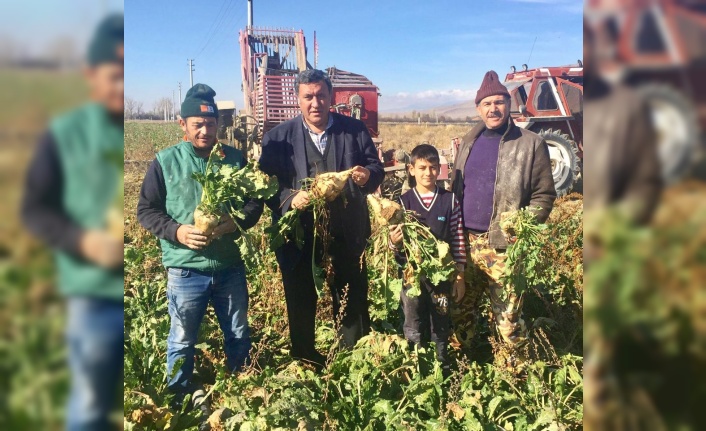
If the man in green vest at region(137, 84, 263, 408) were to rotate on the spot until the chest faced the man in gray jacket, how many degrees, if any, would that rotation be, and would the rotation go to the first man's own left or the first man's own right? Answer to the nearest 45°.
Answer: approximately 45° to the first man's own left

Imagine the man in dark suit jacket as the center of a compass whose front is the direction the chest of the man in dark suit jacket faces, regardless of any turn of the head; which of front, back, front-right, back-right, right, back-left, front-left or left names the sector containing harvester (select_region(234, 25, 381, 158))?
back

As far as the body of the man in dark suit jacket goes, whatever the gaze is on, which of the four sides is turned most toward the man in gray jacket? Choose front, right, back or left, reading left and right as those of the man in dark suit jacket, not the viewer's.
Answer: left

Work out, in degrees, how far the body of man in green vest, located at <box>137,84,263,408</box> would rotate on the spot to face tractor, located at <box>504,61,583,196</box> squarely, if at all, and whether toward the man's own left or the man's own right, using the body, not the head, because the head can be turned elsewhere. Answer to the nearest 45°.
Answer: approximately 90° to the man's own left

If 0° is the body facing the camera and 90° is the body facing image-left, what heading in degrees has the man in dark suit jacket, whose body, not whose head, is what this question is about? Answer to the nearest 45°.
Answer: approximately 0°
